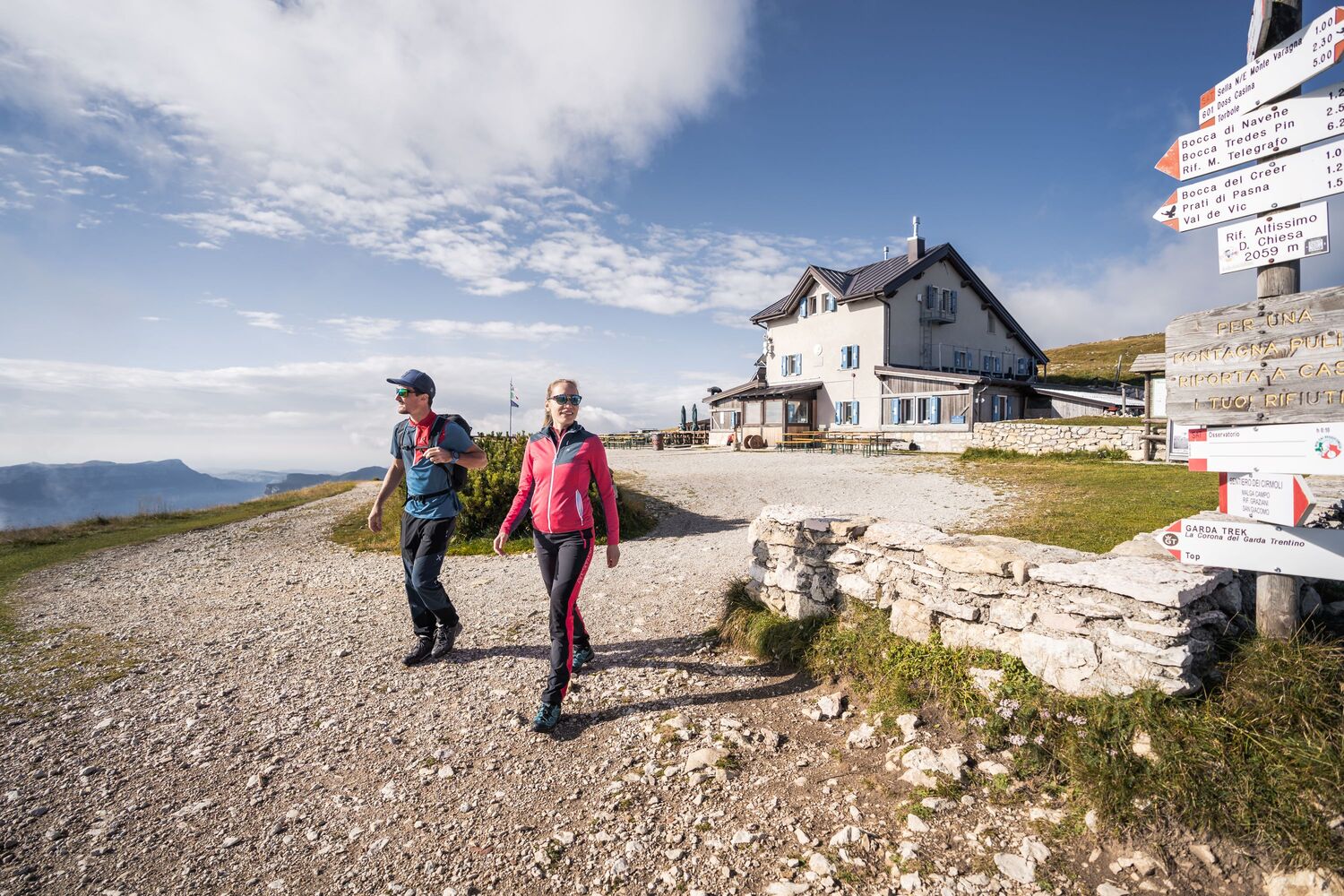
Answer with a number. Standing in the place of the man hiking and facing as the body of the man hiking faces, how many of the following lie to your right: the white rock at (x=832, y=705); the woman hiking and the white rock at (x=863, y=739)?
0

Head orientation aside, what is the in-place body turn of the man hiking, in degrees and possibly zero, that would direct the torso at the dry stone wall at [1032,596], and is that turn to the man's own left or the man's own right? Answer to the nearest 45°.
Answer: approximately 90° to the man's own left

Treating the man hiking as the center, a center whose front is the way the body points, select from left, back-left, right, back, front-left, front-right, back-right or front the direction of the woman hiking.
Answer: left

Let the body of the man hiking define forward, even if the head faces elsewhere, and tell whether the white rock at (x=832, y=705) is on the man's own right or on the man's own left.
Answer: on the man's own left

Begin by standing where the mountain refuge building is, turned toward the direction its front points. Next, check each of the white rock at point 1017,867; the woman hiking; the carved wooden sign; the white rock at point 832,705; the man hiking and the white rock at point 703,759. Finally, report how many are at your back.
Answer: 0

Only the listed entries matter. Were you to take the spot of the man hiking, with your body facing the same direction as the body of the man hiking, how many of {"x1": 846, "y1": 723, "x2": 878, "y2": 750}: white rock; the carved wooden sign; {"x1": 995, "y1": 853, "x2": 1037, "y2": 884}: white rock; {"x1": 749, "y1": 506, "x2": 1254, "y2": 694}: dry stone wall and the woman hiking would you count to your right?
0

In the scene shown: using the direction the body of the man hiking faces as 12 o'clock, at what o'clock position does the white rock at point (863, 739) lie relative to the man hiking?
The white rock is roughly at 9 o'clock from the man hiking.

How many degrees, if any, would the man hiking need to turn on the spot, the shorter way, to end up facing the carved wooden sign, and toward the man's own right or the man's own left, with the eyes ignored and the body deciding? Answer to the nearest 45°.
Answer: approximately 90° to the man's own left

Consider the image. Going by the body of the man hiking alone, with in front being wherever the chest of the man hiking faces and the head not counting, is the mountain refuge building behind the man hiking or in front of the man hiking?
behind

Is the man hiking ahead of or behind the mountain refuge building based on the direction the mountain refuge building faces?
ahead

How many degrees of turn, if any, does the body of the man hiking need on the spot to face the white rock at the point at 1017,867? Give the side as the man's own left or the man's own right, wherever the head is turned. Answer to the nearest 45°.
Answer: approximately 90° to the man's own left

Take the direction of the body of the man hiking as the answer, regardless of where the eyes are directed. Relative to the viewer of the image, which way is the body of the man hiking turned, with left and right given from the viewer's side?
facing the viewer and to the left of the viewer
